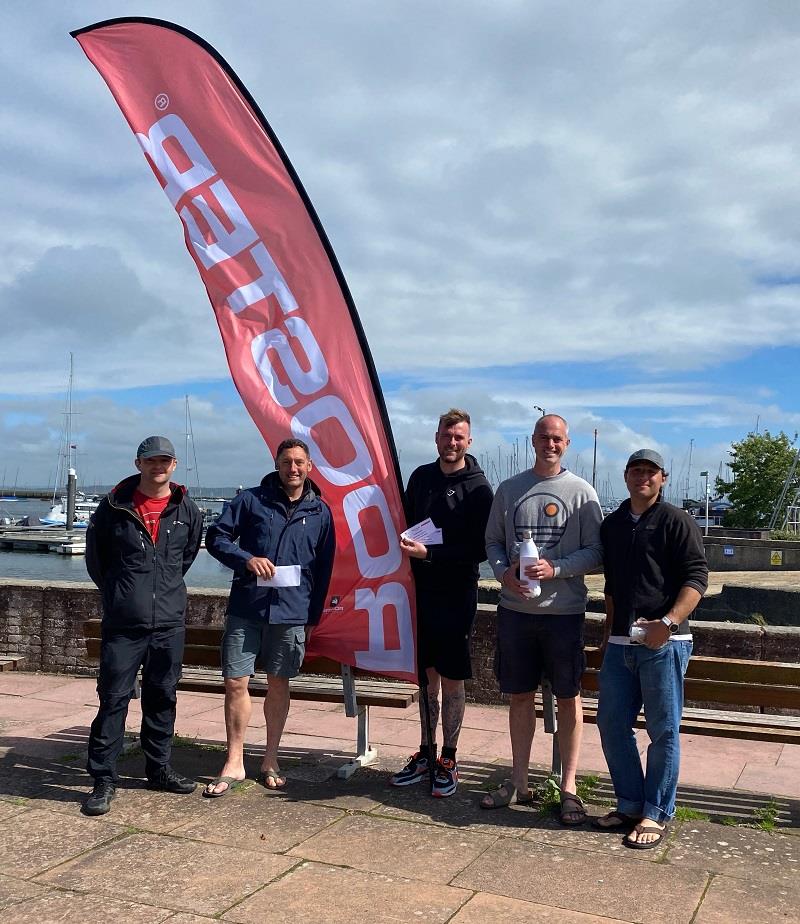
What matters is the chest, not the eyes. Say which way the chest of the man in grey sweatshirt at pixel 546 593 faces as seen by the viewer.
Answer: toward the camera

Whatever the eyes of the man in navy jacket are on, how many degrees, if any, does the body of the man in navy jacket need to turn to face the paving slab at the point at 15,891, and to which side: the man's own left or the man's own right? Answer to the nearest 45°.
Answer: approximately 45° to the man's own right

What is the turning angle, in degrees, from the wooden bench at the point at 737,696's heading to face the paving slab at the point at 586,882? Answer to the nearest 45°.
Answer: approximately 45° to its right

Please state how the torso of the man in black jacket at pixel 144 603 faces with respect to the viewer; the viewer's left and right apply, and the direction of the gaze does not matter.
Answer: facing the viewer

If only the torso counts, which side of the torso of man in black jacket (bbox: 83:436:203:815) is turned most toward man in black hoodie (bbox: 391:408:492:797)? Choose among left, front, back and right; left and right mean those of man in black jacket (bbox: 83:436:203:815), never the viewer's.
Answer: left

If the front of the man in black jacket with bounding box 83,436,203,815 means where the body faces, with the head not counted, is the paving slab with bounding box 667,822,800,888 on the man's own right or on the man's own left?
on the man's own left

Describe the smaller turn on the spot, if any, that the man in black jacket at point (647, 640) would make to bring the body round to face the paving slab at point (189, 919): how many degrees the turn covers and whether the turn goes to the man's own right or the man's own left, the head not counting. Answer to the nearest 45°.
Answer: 0° — they already face it

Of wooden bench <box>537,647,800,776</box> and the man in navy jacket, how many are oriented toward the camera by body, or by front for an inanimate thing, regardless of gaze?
2

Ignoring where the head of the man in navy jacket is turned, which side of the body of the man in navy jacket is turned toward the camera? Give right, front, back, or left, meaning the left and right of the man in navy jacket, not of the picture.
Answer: front
